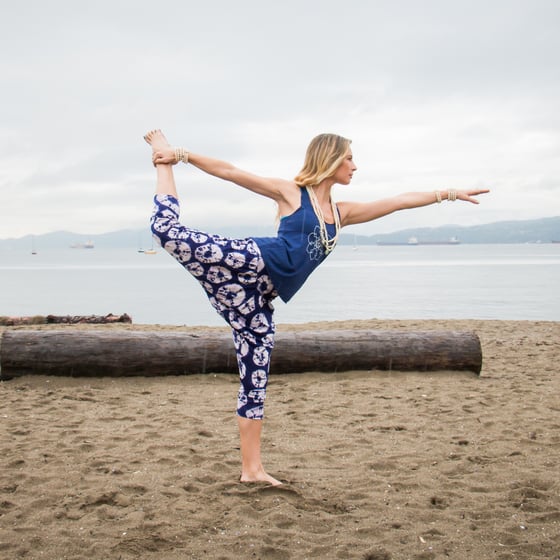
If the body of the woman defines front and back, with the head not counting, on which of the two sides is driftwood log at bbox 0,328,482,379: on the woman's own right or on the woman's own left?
on the woman's own left

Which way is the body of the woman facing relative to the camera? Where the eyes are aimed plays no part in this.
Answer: to the viewer's right

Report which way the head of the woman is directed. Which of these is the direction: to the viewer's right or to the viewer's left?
to the viewer's right
